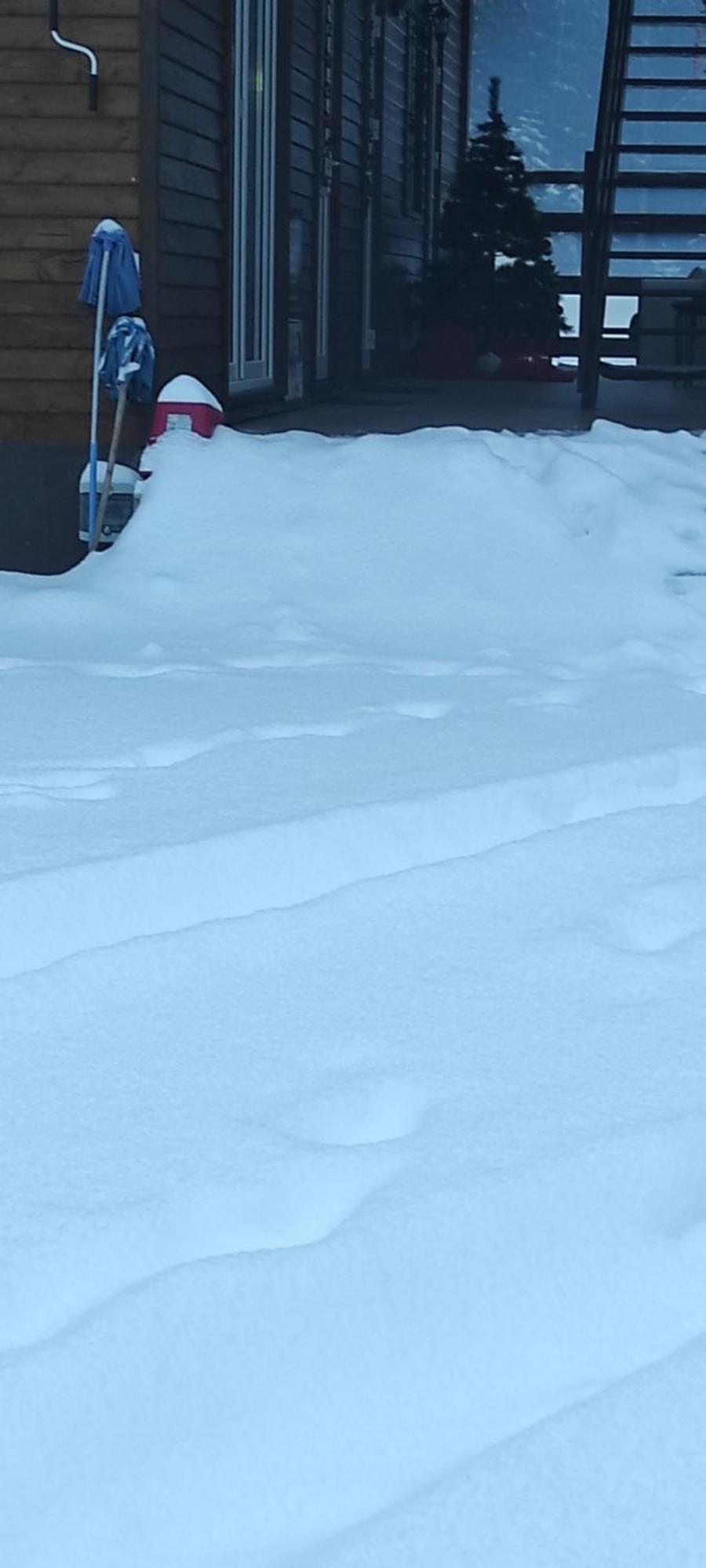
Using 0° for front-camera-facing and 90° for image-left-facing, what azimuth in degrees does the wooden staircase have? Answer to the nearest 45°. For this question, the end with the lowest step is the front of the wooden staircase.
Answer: approximately 0°

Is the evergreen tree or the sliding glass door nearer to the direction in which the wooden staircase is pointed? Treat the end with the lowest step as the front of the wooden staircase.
the sliding glass door

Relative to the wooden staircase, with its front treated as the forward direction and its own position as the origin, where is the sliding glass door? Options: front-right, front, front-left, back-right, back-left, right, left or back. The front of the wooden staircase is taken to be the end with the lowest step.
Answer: front-right

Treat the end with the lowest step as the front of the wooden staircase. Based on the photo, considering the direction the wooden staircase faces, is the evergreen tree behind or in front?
behind
